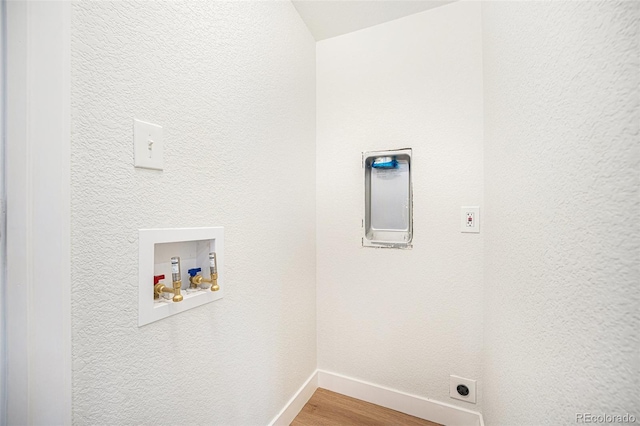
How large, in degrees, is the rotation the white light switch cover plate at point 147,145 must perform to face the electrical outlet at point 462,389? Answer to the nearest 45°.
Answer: approximately 45° to its left

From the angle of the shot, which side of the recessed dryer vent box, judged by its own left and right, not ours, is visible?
front

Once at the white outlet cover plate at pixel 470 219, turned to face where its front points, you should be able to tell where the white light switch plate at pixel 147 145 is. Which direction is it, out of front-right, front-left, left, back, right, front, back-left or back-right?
front-right

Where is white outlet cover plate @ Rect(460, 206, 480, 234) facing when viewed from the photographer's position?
facing the viewer

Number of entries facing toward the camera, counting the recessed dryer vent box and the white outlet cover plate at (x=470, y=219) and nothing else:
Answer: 2
